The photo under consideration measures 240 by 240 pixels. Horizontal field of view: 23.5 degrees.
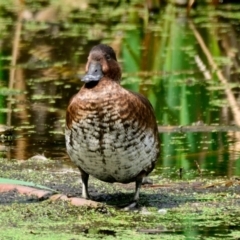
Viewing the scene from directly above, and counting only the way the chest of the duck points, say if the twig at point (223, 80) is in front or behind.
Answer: behind

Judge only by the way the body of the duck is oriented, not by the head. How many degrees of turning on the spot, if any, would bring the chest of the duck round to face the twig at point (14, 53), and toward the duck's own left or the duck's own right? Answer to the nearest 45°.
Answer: approximately 180°

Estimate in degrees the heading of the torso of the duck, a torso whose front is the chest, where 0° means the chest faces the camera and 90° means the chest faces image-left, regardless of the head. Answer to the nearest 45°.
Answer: approximately 0°
